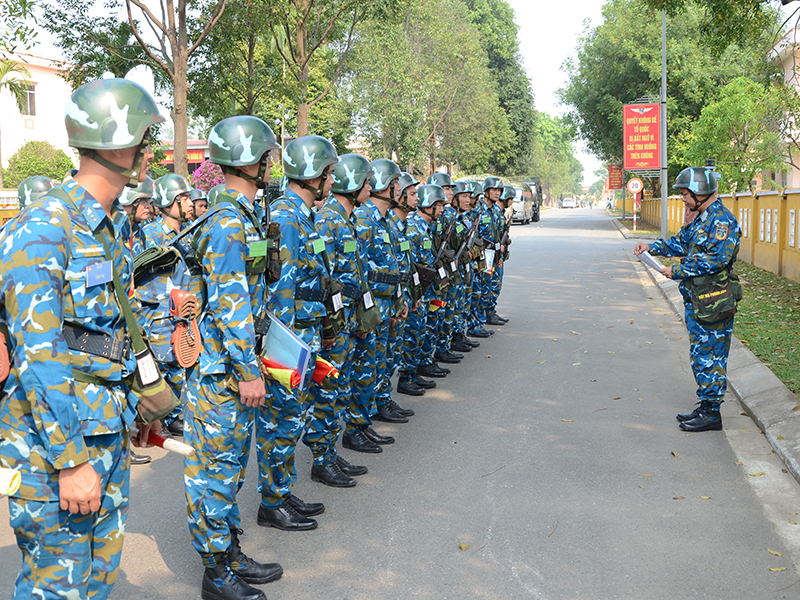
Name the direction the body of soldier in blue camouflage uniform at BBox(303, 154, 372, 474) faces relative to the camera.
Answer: to the viewer's right

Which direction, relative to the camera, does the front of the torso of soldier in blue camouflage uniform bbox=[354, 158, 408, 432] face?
to the viewer's right

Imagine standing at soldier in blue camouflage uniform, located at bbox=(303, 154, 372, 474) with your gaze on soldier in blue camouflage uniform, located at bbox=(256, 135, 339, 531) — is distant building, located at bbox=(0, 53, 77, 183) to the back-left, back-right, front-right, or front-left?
back-right

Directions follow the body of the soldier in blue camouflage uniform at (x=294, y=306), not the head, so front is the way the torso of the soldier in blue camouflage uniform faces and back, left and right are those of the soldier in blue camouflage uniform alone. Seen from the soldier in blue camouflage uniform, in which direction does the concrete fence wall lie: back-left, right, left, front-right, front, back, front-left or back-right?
front-left

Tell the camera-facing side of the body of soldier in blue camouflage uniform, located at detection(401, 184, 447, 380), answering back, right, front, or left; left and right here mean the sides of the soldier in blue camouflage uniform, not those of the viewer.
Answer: right

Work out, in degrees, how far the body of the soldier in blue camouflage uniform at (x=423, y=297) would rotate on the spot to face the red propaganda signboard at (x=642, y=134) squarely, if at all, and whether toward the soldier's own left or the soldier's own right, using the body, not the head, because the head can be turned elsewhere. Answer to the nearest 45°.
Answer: approximately 90° to the soldier's own left

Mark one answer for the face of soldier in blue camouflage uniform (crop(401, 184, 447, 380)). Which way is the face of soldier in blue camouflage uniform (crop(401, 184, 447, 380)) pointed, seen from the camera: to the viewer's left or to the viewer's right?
to the viewer's right

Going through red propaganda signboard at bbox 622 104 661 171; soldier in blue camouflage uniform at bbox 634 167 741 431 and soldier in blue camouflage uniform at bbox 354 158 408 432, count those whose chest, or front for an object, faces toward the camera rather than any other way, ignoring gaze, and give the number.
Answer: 1

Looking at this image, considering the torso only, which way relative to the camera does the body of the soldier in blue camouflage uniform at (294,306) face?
to the viewer's right

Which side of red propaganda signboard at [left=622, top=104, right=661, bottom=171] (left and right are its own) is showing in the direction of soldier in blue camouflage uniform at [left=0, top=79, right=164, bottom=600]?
front

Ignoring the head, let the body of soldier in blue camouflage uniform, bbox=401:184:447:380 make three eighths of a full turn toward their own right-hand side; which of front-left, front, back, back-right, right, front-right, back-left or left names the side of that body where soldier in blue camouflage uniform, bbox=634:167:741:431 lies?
left
